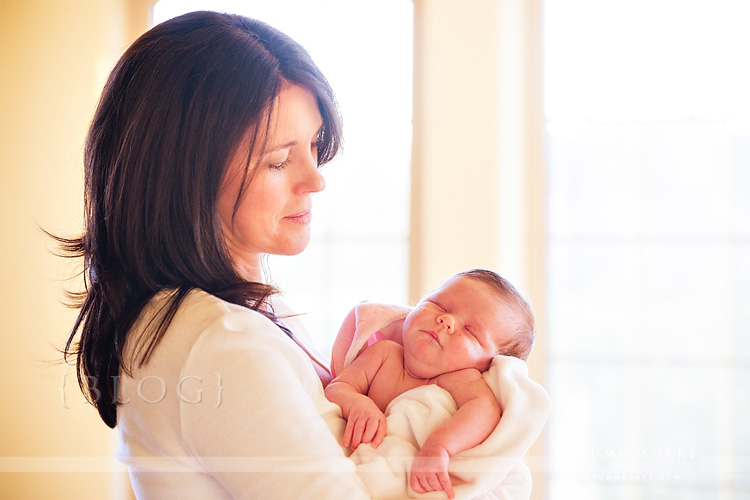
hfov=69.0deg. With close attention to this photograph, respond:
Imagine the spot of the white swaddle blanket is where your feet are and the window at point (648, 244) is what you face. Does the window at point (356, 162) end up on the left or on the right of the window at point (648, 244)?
left

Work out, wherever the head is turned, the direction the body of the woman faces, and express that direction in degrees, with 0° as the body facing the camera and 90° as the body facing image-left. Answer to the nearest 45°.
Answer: approximately 270°

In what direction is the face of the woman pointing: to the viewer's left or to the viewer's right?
to the viewer's right
